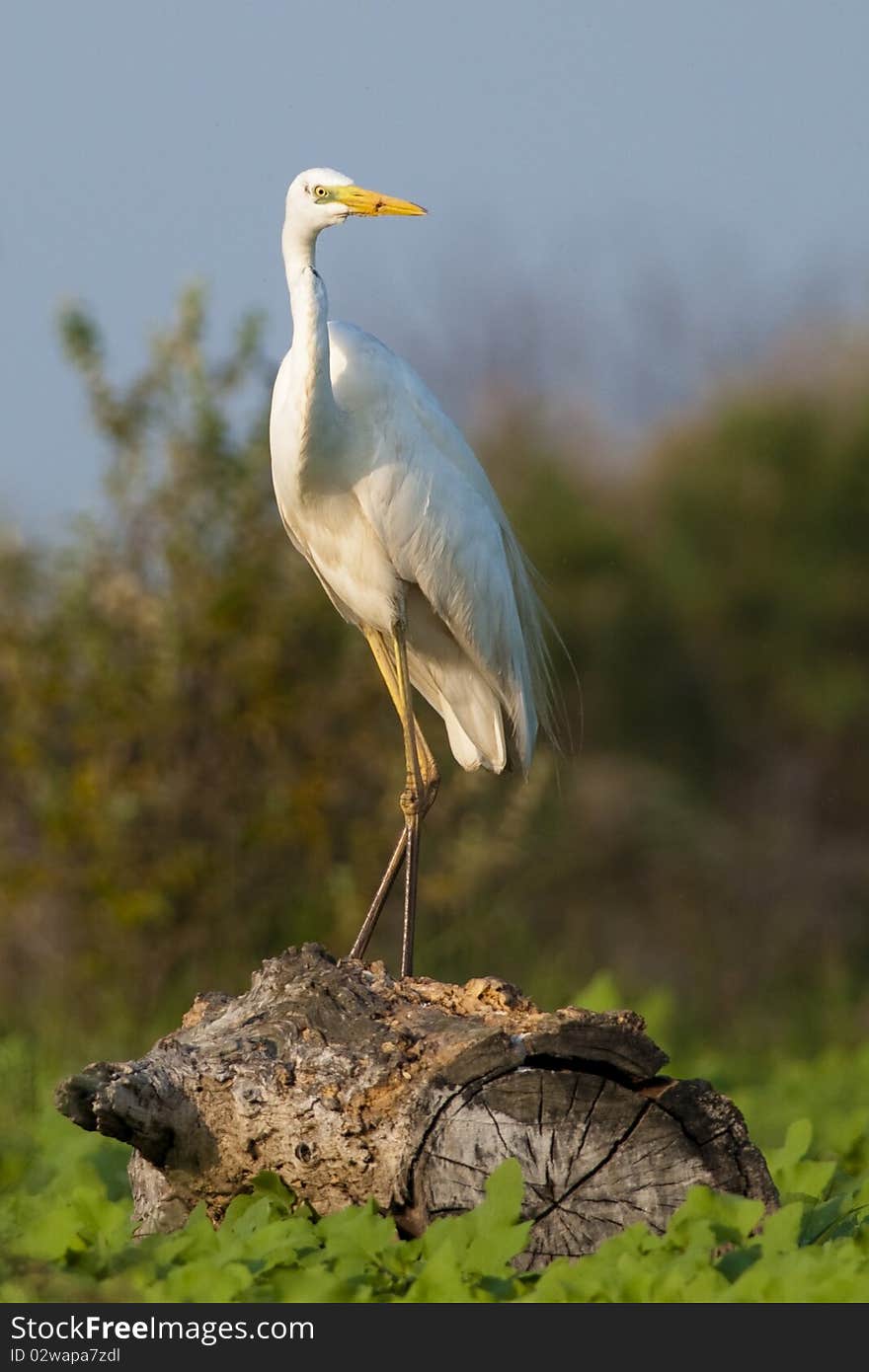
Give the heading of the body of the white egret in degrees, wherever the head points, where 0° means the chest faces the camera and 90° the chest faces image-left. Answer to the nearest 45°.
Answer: approximately 45°
